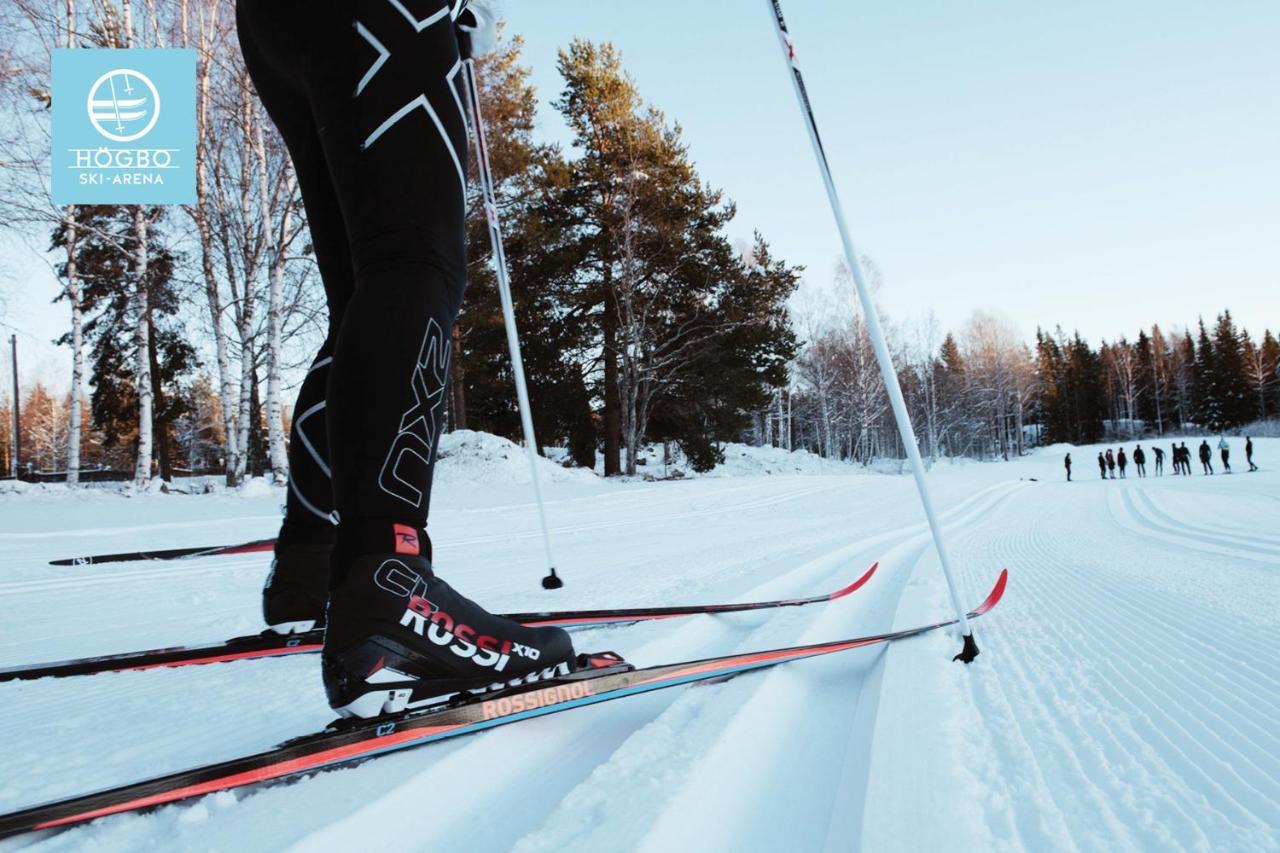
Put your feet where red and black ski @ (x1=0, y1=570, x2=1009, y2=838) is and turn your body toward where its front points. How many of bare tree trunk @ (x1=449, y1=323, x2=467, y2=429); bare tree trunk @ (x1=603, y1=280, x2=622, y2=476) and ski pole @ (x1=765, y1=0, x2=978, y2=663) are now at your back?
0

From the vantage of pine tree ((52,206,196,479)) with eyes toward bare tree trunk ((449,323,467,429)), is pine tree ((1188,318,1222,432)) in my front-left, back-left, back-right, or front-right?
front-left

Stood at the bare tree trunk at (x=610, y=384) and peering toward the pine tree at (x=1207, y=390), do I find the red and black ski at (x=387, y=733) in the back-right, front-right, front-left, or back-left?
back-right

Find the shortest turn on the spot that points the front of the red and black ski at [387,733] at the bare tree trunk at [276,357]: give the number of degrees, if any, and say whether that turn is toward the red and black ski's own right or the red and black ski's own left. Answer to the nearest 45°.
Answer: approximately 45° to the red and black ski's own left

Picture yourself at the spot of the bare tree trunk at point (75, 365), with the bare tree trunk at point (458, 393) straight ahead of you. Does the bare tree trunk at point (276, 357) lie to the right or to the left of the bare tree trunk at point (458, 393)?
right

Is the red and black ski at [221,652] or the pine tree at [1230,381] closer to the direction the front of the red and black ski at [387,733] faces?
the pine tree

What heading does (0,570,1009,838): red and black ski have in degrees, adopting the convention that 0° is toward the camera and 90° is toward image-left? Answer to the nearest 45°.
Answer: approximately 225°

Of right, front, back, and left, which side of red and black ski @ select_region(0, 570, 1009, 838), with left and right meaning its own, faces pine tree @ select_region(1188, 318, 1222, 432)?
front

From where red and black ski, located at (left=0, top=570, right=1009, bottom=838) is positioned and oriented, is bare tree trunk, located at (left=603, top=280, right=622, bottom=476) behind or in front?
in front

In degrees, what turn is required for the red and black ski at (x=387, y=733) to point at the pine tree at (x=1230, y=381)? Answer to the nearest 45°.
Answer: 0° — it already faces it

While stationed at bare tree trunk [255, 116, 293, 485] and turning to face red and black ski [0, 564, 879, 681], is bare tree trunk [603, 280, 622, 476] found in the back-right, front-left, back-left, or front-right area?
back-left

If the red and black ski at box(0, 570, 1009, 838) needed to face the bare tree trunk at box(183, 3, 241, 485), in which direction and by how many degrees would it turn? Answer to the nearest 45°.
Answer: approximately 45° to its left

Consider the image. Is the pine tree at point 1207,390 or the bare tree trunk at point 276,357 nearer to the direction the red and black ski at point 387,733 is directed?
the pine tree

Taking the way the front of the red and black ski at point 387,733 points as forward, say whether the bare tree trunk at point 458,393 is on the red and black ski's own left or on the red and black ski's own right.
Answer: on the red and black ski's own left
